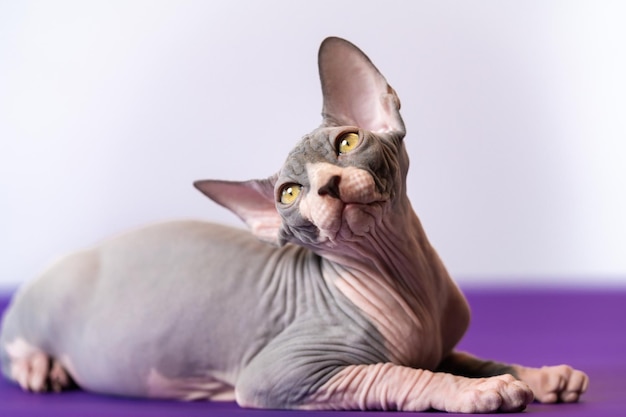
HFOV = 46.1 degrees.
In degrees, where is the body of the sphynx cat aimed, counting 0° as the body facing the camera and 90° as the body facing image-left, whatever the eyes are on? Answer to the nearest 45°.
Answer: approximately 270°
